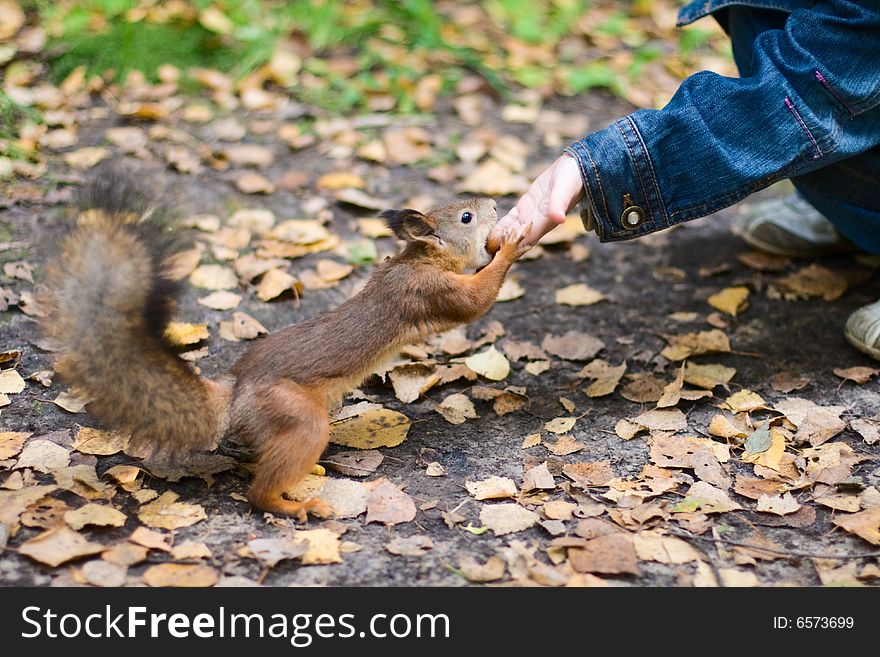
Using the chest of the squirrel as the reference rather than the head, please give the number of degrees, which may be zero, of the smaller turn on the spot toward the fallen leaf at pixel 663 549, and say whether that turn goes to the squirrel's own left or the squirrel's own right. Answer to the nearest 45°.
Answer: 0° — it already faces it

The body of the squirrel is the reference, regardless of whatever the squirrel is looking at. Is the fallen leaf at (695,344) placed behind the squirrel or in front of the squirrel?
in front

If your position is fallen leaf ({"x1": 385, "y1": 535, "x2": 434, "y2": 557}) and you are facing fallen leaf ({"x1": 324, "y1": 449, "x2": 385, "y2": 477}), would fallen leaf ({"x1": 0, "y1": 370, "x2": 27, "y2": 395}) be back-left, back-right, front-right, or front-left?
front-left

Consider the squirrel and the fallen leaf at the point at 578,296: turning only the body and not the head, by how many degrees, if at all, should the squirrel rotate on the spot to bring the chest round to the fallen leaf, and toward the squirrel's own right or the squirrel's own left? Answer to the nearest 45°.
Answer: approximately 45° to the squirrel's own left

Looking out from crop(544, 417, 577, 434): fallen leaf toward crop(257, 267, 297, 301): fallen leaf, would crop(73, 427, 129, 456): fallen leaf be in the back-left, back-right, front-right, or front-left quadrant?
front-left

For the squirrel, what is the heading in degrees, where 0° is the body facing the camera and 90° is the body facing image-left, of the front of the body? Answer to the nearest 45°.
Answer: approximately 270°

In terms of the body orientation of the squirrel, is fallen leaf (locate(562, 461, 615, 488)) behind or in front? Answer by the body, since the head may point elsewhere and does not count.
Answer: in front

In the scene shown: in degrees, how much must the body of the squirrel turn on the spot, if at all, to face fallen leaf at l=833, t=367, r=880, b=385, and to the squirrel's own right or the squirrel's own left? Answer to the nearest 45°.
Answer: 0° — it already faces it

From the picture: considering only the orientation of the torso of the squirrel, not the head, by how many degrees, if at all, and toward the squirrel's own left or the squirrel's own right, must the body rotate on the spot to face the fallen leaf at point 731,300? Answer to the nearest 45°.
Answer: approximately 45° to the squirrel's own left

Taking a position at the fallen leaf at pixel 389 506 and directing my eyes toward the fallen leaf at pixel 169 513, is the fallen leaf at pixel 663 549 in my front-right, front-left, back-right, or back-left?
back-left

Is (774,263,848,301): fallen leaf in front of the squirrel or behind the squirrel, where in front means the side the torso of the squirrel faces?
in front

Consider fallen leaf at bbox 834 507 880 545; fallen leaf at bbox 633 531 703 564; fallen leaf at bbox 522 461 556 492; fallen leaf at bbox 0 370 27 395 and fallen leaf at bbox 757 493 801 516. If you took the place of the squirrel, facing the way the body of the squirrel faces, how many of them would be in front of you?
4

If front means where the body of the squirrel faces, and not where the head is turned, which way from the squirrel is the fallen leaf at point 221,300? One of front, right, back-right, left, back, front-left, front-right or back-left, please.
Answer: left
